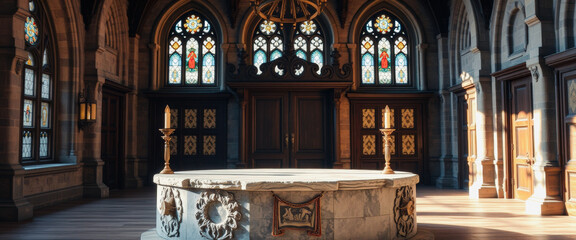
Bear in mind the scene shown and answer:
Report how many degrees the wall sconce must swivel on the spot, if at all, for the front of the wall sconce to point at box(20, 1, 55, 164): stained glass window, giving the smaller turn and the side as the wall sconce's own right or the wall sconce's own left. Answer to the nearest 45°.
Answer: approximately 135° to the wall sconce's own right

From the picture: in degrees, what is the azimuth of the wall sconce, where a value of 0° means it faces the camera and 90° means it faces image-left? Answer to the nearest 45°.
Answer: approximately 270°

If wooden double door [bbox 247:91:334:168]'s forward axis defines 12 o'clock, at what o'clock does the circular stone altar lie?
The circular stone altar is roughly at 12 o'clock from the wooden double door.

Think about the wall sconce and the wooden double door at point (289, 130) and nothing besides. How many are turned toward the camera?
1

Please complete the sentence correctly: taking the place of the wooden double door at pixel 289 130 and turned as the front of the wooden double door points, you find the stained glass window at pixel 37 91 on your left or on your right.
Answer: on your right

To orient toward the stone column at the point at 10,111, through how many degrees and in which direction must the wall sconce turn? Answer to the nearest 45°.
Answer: approximately 135° to its right

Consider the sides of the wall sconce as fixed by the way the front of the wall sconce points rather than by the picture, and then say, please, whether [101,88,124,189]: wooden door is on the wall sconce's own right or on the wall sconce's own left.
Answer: on the wall sconce's own left

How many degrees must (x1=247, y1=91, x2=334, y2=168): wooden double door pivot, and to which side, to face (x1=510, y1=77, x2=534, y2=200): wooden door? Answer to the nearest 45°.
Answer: approximately 45° to its left

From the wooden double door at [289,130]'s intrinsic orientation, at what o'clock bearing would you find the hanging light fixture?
The hanging light fixture is roughly at 12 o'clock from the wooden double door.

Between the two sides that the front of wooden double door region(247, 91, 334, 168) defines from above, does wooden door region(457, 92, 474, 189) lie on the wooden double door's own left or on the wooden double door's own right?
on the wooden double door's own left

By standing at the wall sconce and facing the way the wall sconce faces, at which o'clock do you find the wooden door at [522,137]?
The wooden door is roughly at 1 o'clock from the wall sconce.

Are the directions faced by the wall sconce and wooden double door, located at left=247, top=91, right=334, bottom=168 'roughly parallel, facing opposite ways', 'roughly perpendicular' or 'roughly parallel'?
roughly perpendicular
